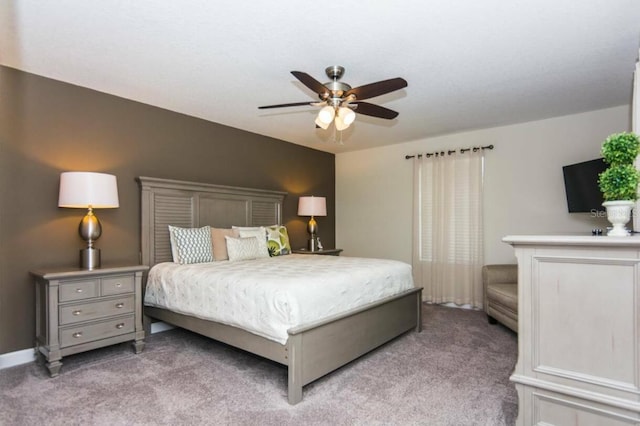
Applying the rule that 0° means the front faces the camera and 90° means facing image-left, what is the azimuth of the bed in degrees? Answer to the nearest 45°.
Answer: approximately 315°

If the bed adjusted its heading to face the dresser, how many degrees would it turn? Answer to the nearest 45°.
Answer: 0° — it already faces it

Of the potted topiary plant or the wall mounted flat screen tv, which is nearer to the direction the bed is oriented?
the potted topiary plant

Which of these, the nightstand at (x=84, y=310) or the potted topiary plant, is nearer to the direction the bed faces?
the potted topiary plant

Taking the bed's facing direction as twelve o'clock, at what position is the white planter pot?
The white planter pot is roughly at 12 o'clock from the bed.

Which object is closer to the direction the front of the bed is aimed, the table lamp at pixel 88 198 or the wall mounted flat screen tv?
the wall mounted flat screen tv

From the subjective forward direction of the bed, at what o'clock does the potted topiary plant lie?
The potted topiary plant is roughly at 12 o'clock from the bed.

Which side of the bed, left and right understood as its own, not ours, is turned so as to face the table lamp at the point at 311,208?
left

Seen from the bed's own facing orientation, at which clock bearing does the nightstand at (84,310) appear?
The nightstand is roughly at 4 o'clock from the bed.
